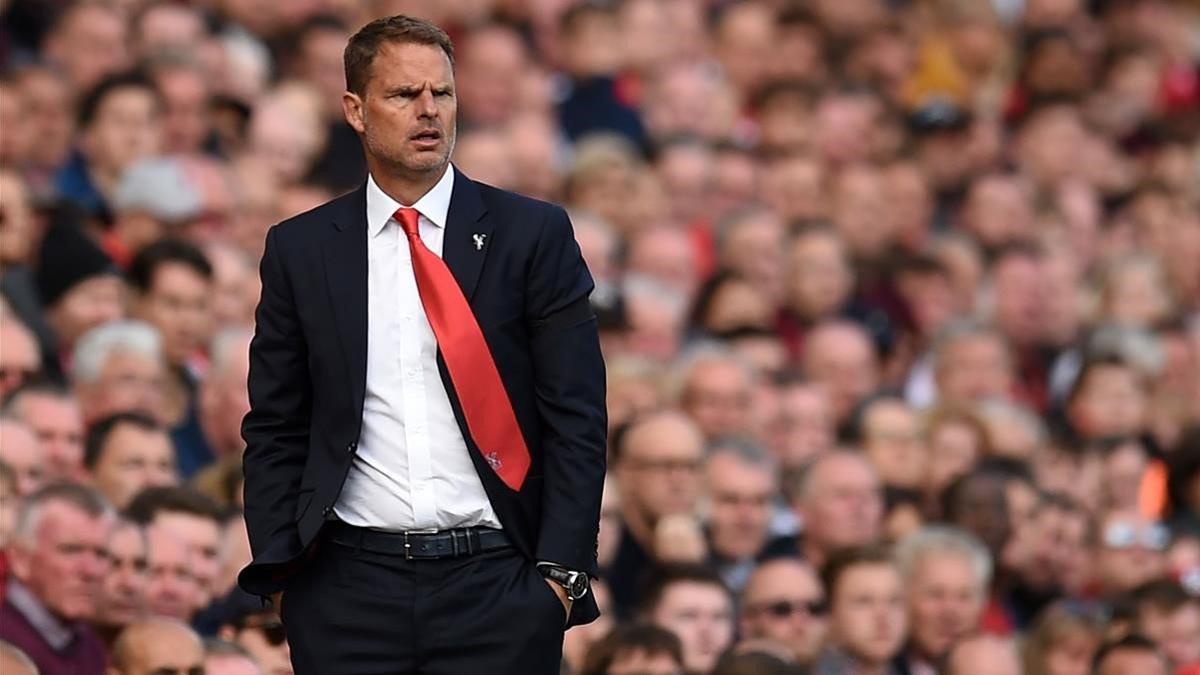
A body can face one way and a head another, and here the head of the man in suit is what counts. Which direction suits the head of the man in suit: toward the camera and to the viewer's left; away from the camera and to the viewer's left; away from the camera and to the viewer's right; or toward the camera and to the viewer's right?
toward the camera and to the viewer's right

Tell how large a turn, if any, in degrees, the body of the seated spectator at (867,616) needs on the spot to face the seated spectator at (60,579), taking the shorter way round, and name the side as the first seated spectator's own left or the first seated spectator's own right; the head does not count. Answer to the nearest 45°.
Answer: approximately 90° to the first seated spectator's own right

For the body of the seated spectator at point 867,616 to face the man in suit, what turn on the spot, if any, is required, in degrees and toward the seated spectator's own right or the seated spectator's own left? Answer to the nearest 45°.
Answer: approximately 45° to the seated spectator's own right

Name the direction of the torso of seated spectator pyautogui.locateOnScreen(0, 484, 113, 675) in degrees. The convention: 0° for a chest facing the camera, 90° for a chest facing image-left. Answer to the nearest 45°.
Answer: approximately 315°

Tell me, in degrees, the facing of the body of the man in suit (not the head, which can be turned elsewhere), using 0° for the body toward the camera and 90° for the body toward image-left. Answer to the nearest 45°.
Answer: approximately 0°

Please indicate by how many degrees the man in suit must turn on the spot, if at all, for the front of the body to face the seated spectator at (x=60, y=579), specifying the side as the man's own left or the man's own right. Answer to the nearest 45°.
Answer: approximately 135° to the man's own right

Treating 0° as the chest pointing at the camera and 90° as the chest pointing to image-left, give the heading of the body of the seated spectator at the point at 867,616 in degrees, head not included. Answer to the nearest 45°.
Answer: approximately 315°
